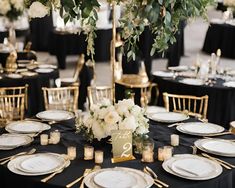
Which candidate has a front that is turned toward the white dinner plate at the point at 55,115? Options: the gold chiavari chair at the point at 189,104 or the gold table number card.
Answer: the gold chiavari chair

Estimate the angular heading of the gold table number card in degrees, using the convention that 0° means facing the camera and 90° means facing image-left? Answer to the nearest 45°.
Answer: approximately 0°

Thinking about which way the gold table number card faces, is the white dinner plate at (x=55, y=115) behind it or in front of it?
behind

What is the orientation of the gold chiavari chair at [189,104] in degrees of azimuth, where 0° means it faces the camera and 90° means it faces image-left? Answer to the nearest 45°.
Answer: approximately 45°

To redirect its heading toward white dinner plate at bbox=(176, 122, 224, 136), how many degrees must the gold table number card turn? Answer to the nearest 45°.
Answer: approximately 135° to its left

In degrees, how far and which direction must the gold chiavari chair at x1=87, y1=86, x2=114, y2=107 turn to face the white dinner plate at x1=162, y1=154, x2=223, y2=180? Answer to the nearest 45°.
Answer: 0° — it already faces it

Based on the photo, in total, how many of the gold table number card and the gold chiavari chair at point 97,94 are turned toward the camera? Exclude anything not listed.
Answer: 2

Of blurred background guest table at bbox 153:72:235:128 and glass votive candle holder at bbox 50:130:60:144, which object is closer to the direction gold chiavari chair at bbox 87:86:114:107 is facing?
the glass votive candle holder

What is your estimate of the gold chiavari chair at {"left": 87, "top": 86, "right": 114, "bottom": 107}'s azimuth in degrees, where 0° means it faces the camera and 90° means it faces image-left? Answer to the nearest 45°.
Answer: approximately 0°
